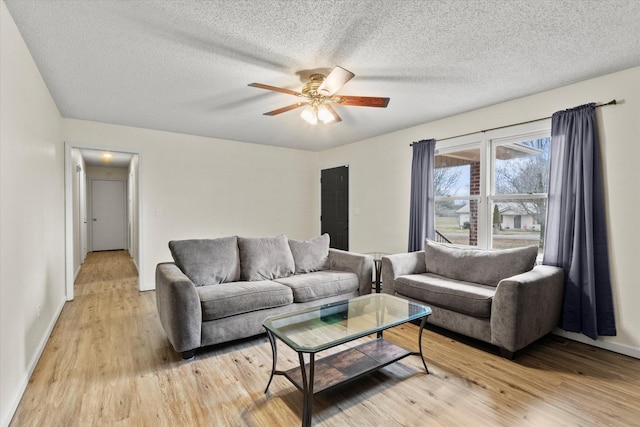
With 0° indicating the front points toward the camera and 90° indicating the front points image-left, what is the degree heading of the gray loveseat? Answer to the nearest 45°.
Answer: approximately 45°

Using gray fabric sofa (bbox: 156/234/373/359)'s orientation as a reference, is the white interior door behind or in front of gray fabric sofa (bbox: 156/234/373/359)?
behind

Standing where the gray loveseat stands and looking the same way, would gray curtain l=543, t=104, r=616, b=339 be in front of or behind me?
behind

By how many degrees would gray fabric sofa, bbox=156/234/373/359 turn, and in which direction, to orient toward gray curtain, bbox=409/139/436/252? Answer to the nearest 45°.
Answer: approximately 45° to its left

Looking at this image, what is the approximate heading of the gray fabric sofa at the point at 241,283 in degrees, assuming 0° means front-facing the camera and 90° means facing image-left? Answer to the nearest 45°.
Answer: approximately 315°

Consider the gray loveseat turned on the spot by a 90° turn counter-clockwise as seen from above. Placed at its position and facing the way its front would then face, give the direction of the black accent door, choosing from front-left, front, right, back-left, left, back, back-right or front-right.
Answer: back

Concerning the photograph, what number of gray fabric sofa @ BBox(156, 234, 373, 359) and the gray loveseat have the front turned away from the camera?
0

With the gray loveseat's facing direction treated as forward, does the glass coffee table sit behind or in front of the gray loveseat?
in front

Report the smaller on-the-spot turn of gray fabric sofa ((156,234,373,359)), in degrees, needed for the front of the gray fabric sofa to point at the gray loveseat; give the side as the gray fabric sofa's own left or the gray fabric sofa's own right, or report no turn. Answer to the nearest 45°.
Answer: approximately 45° to the gray fabric sofa's own left

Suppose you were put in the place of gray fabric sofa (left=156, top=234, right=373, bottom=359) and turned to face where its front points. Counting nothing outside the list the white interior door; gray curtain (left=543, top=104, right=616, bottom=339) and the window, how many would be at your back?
1

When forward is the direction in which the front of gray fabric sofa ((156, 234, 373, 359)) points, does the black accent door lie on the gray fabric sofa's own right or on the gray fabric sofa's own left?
on the gray fabric sofa's own left
